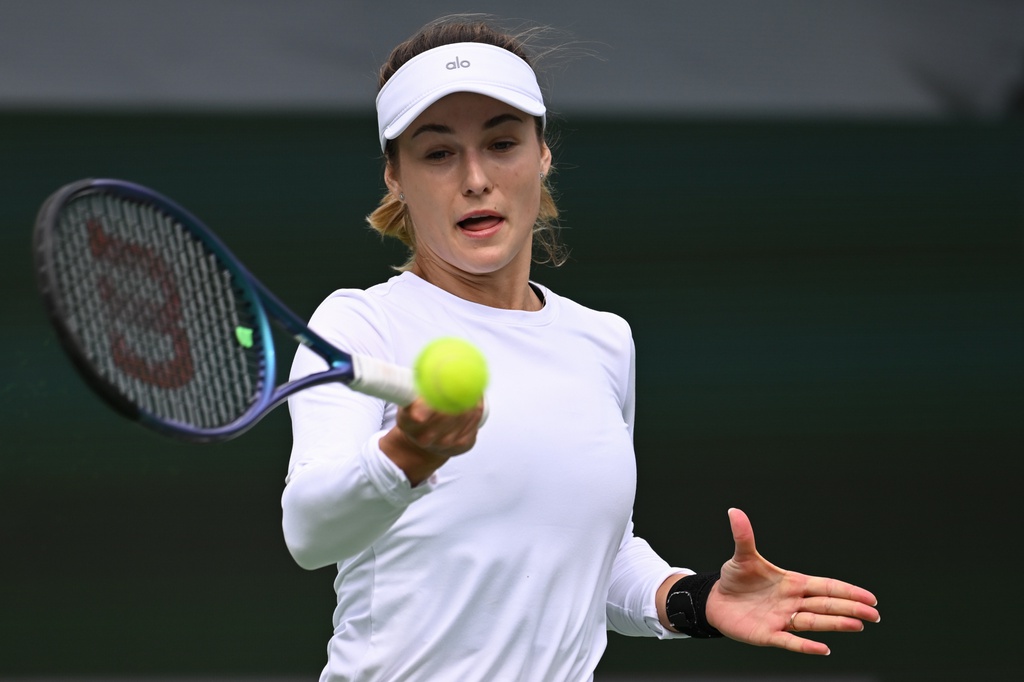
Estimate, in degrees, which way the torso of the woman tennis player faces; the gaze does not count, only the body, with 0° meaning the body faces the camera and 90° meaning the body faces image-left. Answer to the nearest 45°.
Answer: approximately 315°
